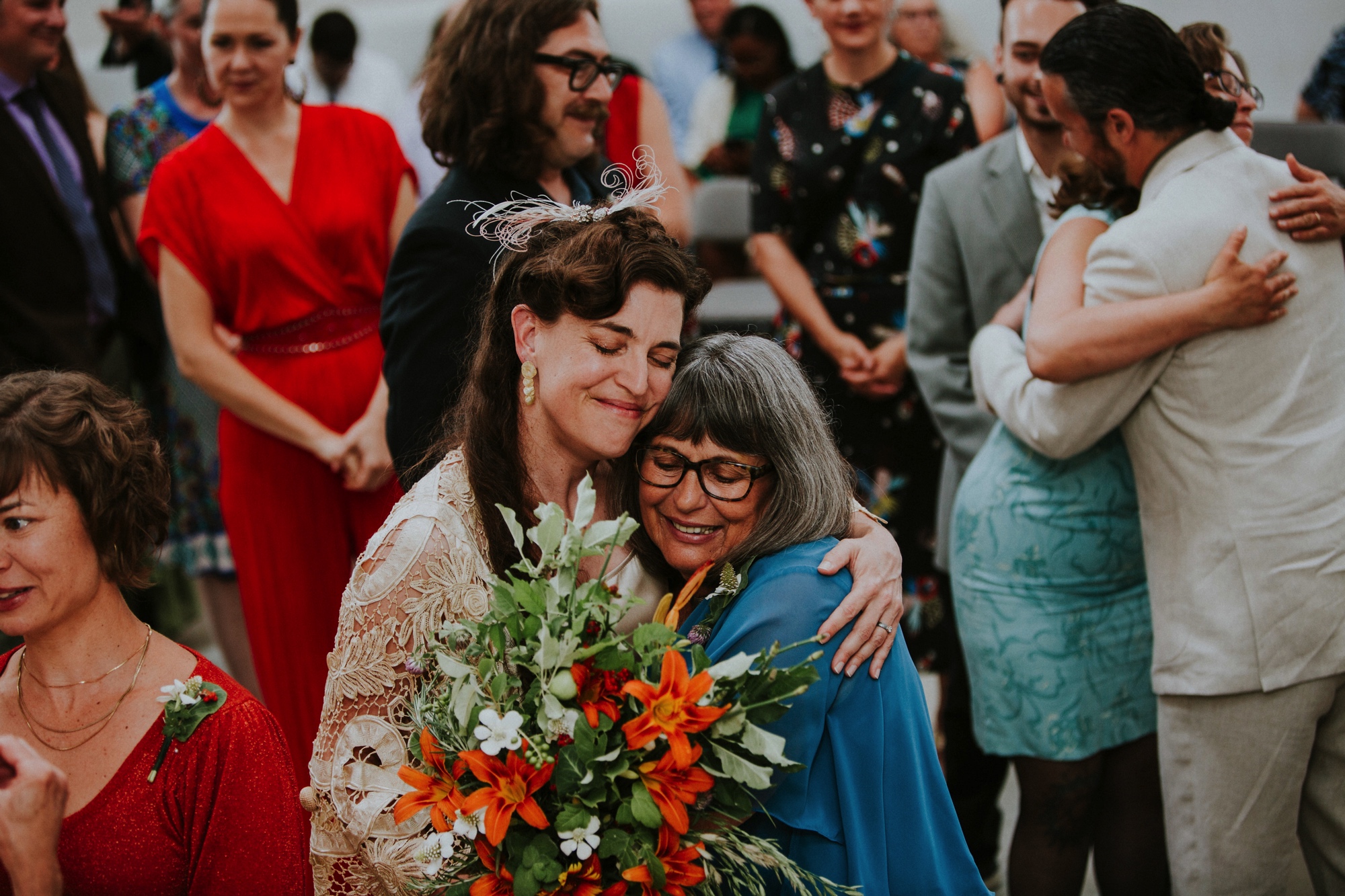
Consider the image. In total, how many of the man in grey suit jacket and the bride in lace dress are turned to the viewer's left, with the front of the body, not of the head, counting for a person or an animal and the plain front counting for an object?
0

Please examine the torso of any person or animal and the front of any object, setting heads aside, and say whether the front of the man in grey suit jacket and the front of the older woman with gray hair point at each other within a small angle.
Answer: no

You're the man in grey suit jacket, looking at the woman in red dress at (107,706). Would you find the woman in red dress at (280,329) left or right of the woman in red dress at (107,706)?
right

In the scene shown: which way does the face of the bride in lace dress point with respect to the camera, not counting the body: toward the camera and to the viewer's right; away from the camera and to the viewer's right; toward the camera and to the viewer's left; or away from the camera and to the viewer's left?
toward the camera and to the viewer's right

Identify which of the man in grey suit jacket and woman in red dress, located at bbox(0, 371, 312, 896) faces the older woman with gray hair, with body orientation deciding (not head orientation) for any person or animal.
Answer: the man in grey suit jacket

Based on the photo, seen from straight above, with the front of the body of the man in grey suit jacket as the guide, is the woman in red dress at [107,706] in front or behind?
in front

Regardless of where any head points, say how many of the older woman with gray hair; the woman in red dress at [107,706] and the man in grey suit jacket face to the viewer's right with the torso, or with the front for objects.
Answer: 0

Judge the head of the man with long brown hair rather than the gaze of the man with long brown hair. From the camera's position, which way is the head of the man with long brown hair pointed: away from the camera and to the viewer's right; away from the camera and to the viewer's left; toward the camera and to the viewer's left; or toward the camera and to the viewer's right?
toward the camera and to the viewer's right

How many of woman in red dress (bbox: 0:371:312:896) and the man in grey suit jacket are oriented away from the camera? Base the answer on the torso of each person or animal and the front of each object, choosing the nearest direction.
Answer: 0

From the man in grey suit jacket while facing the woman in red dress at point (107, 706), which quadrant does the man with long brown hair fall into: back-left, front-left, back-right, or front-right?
front-right

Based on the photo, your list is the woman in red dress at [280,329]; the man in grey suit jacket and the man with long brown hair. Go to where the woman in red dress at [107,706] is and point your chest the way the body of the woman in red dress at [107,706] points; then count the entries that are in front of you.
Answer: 0

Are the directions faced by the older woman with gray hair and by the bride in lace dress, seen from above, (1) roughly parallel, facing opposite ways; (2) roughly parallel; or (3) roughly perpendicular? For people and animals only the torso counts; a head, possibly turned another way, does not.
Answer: roughly perpendicular

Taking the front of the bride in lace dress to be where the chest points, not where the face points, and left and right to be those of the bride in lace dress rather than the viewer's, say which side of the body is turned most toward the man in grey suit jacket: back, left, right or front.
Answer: left

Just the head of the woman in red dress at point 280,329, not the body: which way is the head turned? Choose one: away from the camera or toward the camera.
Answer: toward the camera

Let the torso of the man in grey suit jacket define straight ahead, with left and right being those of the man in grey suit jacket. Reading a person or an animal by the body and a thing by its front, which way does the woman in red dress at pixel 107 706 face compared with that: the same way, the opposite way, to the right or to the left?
the same way

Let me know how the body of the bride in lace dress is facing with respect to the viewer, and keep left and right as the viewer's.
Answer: facing the viewer and to the right of the viewer

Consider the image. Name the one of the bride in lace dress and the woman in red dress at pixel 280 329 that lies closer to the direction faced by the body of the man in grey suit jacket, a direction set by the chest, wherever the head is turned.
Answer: the bride in lace dress

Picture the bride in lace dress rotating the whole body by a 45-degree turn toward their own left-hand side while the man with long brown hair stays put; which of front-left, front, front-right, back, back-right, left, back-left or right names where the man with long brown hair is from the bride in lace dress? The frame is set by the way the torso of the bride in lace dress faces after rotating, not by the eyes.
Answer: left

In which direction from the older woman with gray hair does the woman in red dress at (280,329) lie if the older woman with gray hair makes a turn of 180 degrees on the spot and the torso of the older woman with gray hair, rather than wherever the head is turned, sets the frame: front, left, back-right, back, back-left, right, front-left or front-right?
left

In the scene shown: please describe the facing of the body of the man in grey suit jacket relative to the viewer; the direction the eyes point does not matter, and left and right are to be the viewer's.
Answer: facing the viewer
